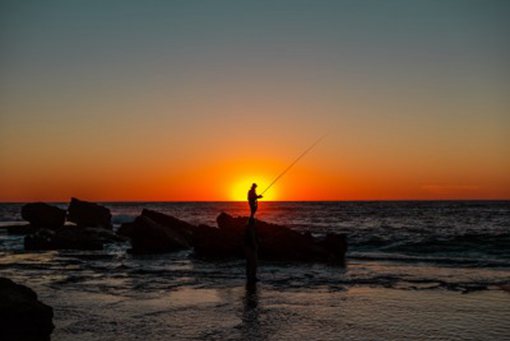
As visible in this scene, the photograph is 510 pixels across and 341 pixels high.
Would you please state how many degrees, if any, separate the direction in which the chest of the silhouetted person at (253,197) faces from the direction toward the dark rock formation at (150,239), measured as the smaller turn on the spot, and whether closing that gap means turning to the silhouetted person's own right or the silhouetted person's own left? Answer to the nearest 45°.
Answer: approximately 135° to the silhouetted person's own left

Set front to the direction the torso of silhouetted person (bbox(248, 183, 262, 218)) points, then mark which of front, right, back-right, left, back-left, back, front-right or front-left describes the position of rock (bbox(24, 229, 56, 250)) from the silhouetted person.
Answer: back-left

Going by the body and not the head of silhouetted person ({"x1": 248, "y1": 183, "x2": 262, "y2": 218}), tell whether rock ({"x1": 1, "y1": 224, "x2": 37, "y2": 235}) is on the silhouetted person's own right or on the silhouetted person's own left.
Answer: on the silhouetted person's own left

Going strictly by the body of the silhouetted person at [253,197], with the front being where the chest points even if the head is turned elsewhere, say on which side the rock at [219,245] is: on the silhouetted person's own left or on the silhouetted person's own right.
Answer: on the silhouetted person's own left

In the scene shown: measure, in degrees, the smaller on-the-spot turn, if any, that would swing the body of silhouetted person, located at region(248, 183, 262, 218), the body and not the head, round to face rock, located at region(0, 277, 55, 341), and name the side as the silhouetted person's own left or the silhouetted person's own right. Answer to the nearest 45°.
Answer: approximately 135° to the silhouetted person's own right

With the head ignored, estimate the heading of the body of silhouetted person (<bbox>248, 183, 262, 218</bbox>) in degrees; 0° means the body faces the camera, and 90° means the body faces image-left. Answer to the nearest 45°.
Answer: approximately 270°

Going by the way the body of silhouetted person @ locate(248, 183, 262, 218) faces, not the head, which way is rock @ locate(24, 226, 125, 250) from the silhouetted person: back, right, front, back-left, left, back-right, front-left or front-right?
back-left

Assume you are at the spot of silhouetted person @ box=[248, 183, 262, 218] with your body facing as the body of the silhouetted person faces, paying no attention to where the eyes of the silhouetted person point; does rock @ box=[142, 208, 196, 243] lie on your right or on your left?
on your left

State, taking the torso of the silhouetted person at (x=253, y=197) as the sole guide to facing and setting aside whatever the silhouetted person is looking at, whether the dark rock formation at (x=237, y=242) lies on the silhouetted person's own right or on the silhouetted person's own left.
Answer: on the silhouetted person's own left
